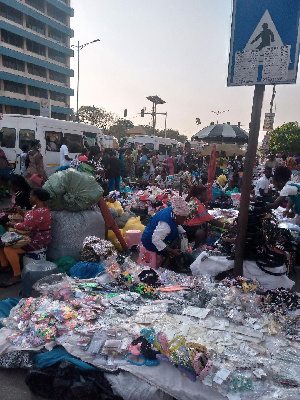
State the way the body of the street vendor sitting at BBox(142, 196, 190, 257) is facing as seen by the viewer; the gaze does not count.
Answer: to the viewer's right
